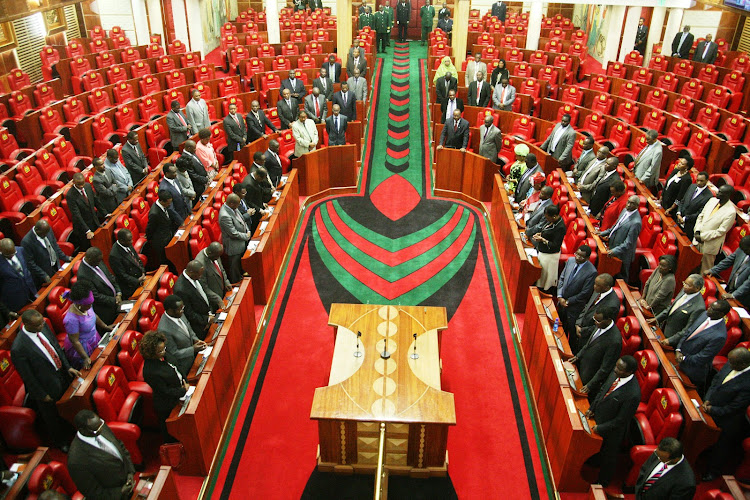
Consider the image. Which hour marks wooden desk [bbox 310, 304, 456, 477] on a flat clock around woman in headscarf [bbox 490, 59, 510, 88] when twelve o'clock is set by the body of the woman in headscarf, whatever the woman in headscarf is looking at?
The wooden desk is roughly at 12 o'clock from the woman in headscarf.

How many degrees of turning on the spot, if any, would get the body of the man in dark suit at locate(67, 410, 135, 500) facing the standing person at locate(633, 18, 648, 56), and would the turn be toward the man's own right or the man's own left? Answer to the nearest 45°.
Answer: approximately 90° to the man's own left

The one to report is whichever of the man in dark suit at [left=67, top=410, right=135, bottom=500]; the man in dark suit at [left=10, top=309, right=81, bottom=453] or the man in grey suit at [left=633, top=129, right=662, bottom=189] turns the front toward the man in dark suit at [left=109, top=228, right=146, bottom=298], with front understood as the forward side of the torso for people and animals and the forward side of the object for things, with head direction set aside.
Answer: the man in grey suit

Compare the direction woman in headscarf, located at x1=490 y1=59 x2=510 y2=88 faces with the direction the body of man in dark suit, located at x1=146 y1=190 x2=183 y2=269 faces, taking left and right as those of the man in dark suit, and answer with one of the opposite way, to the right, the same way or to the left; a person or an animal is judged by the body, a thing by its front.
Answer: to the right

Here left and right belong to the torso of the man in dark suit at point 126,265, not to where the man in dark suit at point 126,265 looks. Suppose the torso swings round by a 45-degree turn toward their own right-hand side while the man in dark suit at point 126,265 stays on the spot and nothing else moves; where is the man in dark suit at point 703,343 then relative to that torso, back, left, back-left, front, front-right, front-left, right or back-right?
front-left

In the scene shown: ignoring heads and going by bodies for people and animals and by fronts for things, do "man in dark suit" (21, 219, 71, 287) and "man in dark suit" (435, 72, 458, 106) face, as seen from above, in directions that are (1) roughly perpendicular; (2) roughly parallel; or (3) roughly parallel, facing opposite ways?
roughly perpendicular

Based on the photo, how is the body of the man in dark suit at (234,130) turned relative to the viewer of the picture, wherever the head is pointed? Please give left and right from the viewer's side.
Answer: facing the viewer and to the right of the viewer

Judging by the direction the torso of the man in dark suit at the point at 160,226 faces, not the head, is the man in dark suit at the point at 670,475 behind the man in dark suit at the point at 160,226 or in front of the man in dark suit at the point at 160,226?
in front

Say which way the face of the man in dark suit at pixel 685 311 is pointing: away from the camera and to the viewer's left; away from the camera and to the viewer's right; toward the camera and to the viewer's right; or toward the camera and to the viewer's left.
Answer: toward the camera and to the viewer's left

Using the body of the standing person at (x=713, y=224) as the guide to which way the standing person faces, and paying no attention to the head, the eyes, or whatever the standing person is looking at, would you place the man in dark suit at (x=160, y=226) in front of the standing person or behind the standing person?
in front

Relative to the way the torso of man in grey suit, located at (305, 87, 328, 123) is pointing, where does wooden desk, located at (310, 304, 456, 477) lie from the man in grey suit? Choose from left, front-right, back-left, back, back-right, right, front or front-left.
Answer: front

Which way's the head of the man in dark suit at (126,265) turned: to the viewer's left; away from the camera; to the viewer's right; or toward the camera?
to the viewer's right

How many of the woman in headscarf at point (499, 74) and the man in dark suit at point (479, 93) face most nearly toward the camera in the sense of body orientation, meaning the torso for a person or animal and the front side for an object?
2

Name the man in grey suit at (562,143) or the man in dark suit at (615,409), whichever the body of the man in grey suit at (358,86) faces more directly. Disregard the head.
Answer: the man in dark suit

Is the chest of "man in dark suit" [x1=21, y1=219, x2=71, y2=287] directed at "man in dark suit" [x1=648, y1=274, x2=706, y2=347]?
yes

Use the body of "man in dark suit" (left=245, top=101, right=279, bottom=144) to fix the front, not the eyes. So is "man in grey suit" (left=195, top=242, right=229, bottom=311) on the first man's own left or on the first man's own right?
on the first man's own right

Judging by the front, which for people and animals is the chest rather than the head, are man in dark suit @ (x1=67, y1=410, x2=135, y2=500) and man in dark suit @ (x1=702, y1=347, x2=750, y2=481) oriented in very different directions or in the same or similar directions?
very different directions

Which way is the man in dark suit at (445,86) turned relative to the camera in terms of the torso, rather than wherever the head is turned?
toward the camera

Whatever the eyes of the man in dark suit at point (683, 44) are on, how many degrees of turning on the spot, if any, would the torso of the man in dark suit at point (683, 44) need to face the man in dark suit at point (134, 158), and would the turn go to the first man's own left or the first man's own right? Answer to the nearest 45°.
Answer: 0° — they already face them

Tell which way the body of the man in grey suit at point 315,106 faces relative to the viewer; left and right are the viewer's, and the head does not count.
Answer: facing the viewer

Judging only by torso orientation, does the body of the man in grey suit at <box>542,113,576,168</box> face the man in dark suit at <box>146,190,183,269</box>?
yes
